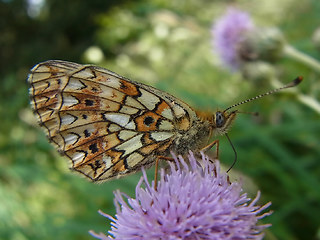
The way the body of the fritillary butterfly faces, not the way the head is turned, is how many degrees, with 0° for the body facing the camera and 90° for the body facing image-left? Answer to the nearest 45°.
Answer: approximately 270°

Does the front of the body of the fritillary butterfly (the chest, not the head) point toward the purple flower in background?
no
